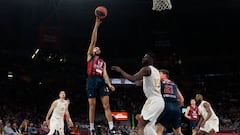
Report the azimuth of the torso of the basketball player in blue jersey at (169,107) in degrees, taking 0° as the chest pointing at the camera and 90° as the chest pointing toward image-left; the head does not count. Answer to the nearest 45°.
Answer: approximately 135°

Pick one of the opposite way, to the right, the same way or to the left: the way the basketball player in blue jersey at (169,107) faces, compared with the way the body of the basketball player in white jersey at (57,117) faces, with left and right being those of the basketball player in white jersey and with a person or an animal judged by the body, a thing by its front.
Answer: the opposite way

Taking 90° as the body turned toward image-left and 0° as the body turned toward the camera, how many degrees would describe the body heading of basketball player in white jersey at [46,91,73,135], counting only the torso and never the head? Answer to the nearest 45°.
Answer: approximately 315°

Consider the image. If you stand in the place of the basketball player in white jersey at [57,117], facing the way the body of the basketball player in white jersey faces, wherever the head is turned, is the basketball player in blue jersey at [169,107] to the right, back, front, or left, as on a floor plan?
front
